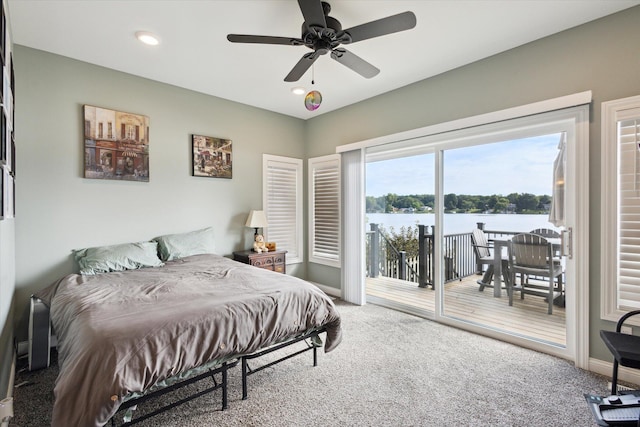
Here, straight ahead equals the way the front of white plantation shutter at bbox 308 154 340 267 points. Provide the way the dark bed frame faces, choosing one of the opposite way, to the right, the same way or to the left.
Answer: to the left

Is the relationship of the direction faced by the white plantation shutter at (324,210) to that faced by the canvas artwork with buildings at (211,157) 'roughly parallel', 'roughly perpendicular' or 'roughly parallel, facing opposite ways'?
roughly perpendicular

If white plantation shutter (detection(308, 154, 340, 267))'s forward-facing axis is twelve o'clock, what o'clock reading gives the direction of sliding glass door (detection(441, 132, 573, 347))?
The sliding glass door is roughly at 9 o'clock from the white plantation shutter.

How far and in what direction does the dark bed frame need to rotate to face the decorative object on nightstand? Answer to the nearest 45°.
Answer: approximately 135° to its left

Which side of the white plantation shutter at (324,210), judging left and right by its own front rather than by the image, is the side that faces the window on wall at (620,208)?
left

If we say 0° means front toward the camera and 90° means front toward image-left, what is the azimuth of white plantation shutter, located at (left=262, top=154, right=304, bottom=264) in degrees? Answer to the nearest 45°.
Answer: approximately 315°

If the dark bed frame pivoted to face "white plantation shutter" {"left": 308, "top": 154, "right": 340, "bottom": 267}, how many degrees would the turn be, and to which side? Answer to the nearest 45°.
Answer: approximately 90° to its left

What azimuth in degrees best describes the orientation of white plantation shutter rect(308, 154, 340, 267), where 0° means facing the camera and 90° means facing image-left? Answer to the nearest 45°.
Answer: approximately 45°

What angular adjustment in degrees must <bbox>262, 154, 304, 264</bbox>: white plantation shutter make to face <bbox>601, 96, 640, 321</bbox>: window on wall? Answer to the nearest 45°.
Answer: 0° — it already faces it
